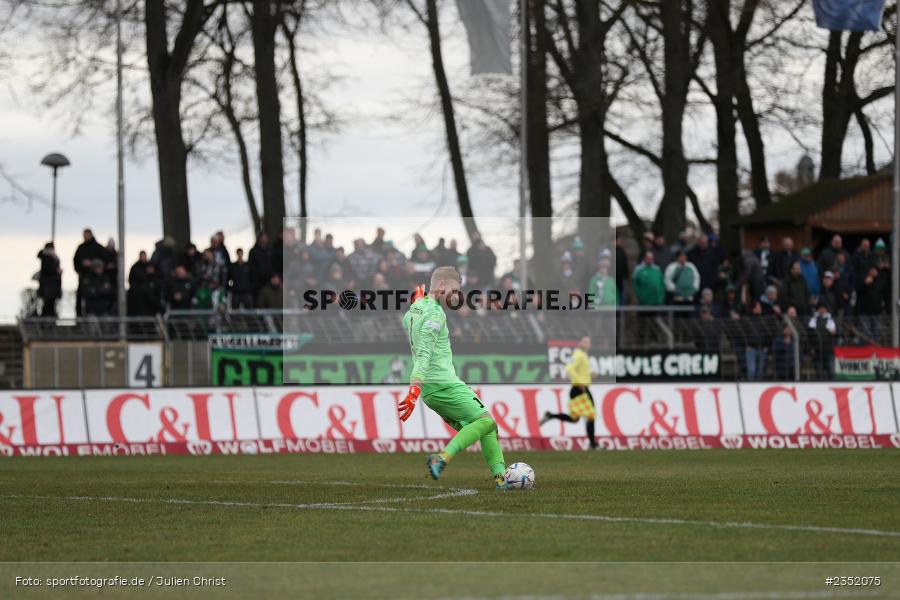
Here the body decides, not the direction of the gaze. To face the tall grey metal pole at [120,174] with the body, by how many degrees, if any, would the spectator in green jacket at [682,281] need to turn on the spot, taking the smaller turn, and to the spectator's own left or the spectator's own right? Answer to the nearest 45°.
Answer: approximately 90° to the spectator's own right

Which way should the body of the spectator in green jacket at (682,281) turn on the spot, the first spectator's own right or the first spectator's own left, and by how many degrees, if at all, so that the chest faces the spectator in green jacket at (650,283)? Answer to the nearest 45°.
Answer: approximately 90° to the first spectator's own right

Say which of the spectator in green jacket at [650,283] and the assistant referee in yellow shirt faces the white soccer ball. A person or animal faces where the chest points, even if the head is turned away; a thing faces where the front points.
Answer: the spectator in green jacket

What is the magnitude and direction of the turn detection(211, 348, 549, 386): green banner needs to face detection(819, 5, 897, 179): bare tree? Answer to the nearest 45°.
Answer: approximately 135° to its left

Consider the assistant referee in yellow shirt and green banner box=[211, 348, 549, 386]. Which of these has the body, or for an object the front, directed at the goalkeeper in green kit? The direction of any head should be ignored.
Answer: the green banner

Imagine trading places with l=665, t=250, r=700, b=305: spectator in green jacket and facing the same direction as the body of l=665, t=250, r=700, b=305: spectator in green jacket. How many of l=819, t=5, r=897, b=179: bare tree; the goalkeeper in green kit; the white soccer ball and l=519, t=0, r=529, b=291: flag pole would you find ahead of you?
2

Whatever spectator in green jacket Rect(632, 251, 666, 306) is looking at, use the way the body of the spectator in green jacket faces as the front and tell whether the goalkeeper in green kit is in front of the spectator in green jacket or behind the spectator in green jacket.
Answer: in front

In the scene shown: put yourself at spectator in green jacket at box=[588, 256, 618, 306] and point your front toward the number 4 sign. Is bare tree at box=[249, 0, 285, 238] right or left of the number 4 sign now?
right

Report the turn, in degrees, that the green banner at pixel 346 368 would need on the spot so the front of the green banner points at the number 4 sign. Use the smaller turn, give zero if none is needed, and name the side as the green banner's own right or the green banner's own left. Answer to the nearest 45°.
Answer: approximately 90° to the green banner's own right
